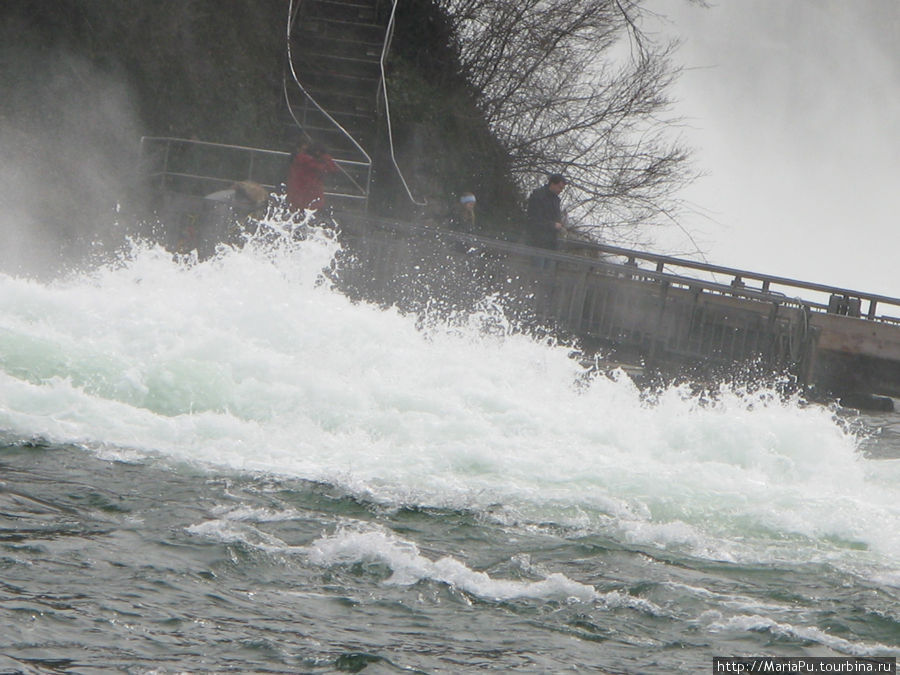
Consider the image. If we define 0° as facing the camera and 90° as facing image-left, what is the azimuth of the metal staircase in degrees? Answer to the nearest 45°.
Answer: approximately 0°

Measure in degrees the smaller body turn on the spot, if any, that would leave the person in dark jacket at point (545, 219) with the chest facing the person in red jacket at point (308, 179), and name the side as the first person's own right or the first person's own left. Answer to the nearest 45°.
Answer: approximately 135° to the first person's own right

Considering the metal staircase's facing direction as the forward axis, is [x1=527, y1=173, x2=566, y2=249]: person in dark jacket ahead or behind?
ahead

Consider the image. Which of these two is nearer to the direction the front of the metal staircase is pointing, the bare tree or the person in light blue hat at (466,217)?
the person in light blue hat

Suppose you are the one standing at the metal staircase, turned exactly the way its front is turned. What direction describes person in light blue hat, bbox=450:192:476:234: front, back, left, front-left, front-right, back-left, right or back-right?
front-left

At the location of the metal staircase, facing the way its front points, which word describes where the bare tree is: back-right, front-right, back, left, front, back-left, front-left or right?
back-left

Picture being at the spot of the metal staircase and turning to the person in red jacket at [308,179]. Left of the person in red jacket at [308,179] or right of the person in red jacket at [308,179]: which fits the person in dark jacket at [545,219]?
left

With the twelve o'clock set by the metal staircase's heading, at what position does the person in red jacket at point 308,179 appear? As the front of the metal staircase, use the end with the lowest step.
The person in red jacket is roughly at 12 o'clock from the metal staircase.
